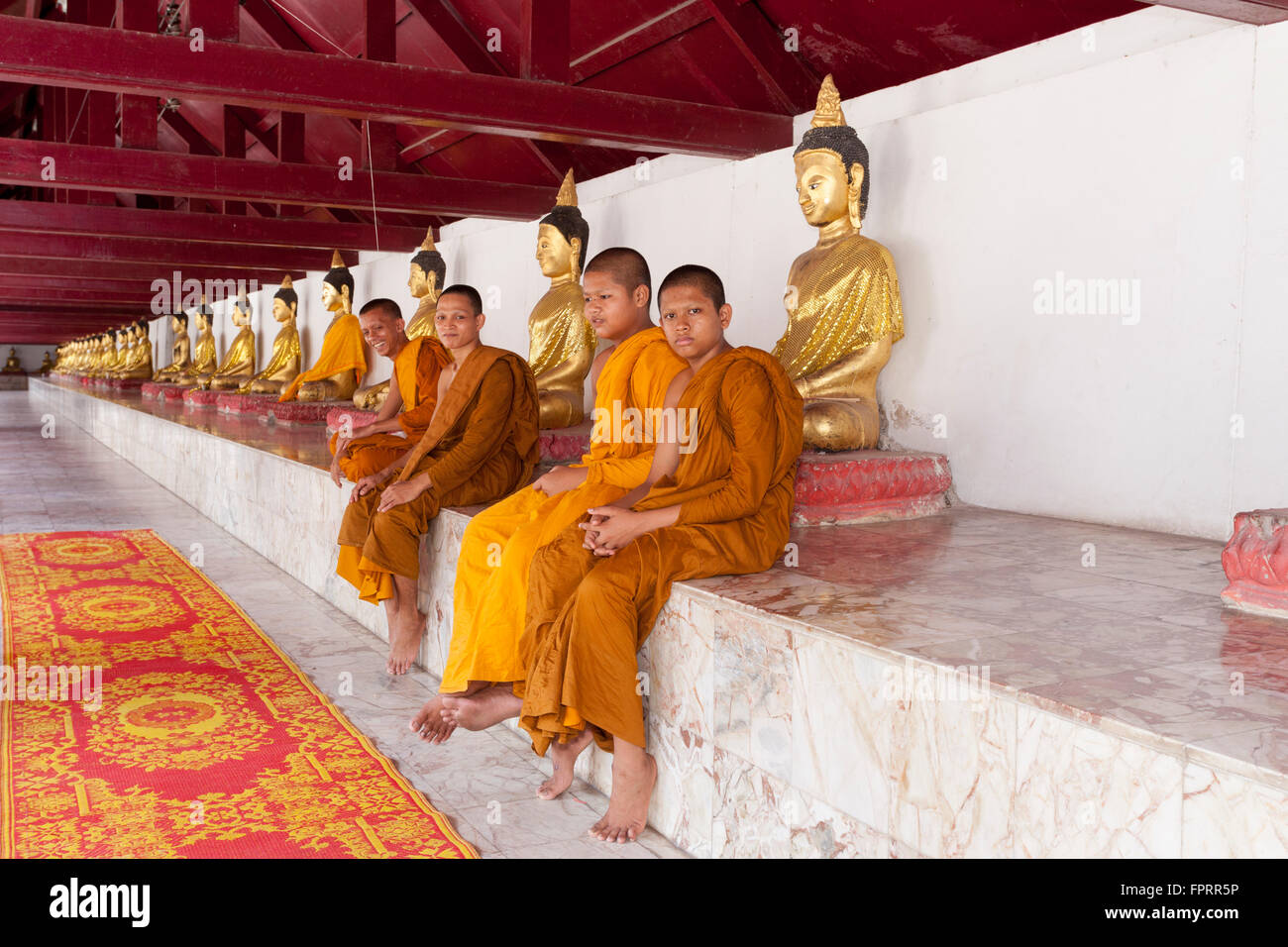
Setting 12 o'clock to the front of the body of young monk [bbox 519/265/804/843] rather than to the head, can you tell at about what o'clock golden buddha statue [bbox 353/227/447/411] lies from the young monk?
The golden buddha statue is roughly at 4 o'clock from the young monk.

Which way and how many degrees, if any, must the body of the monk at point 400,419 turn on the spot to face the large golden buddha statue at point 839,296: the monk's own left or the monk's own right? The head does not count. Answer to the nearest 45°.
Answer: approximately 135° to the monk's own left

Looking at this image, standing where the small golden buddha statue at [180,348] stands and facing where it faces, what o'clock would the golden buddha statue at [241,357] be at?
The golden buddha statue is roughly at 9 o'clock from the small golden buddha statue.

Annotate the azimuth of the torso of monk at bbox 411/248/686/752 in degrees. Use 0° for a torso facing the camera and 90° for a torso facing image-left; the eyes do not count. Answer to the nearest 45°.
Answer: approximately 45°

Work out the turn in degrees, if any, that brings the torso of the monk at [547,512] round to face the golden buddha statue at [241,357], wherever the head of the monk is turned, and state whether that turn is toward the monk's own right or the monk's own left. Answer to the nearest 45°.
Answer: approximately 135° to the monk's own right

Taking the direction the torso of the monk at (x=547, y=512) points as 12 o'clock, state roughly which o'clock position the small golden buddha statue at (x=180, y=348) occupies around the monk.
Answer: The small golden buddha statue is roughly at 4 o'clock from the monk.

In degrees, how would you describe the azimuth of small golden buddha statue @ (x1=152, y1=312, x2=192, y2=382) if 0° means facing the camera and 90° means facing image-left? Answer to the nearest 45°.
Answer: approximately 90°

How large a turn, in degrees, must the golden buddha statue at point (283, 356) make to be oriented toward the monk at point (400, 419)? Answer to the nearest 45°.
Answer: approximately 90° to its left

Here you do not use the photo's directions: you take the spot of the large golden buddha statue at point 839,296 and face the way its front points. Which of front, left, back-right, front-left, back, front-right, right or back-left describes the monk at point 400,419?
front-right

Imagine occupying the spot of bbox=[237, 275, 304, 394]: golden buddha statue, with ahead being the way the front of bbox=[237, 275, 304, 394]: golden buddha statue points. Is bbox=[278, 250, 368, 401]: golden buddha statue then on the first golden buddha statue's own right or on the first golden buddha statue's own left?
on the first golden buddha statue's own left

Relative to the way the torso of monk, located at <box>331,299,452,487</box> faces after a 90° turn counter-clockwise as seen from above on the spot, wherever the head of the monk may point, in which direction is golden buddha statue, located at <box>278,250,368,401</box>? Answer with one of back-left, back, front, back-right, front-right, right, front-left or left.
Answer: back-left

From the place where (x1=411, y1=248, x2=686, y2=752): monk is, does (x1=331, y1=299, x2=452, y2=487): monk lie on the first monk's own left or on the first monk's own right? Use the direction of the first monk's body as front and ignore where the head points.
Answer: on the first monk's own right

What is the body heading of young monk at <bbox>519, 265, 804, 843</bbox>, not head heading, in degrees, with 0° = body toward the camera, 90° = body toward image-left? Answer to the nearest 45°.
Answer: approximately 45°

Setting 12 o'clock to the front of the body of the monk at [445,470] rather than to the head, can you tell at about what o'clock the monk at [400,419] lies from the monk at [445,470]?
the monk at [400,419] is roughly at 4 o'clock from the monk at [445,470].
